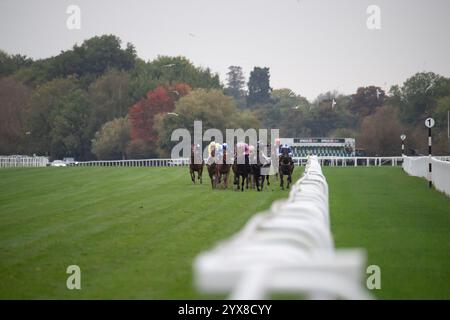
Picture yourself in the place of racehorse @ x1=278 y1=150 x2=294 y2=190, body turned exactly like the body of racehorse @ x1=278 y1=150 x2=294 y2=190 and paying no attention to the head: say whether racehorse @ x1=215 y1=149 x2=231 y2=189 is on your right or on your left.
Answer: on your right

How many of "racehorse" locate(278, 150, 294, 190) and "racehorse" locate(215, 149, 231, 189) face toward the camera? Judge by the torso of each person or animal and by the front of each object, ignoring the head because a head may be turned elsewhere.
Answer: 2

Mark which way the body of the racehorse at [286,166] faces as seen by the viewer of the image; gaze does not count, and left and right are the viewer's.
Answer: facing the viewer

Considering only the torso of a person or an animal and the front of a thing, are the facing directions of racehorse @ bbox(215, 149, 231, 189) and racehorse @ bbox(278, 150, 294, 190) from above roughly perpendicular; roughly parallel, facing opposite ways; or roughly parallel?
roughly parallel

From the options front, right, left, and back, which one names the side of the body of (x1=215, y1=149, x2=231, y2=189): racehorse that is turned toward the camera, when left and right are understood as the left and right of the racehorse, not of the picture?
front

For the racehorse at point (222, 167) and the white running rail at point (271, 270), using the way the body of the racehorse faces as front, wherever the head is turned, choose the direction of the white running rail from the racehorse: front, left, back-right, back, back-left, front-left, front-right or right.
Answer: front

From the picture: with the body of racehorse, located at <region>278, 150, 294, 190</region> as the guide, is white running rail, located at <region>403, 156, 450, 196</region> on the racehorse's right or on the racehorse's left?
on the racehorse's left

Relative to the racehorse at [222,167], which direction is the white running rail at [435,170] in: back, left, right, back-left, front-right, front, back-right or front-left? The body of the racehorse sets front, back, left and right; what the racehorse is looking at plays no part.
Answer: left

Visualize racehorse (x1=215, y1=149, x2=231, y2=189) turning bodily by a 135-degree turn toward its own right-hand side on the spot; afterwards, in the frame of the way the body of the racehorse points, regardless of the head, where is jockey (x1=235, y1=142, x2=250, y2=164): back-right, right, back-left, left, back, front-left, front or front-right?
back

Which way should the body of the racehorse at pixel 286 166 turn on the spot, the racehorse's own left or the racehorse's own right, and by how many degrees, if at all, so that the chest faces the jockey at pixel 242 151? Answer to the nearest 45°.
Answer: approximately 90° to the racehorse's own right
